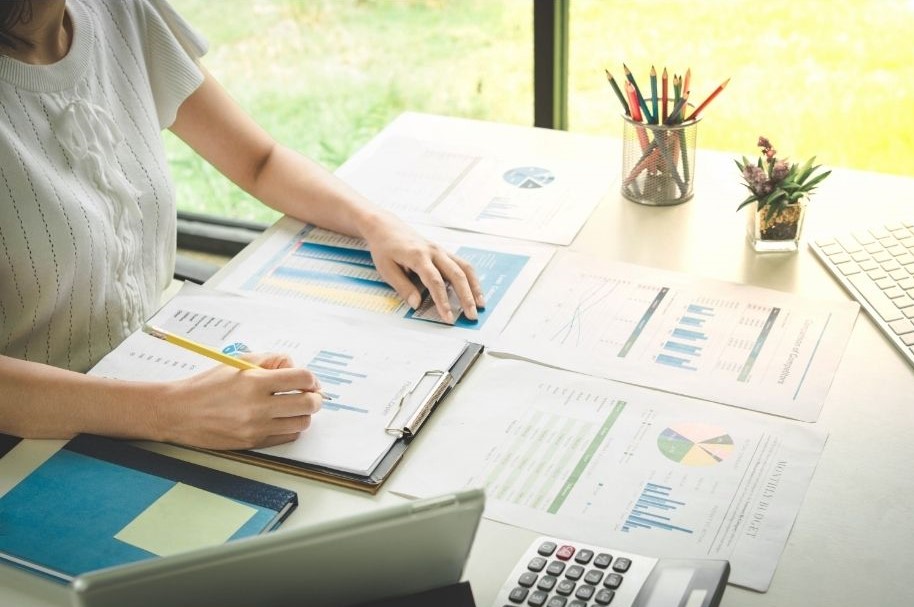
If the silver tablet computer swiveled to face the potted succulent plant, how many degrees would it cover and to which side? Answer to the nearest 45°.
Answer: approximately 90° to its right

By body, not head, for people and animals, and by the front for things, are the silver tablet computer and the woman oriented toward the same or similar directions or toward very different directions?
very different directions

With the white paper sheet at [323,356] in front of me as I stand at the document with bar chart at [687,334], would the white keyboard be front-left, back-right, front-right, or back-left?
back-right

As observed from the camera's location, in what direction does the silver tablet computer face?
facing away from the viewer and to the left of the viewer

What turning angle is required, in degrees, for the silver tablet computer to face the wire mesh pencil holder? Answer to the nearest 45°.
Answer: approximately 90° to its right

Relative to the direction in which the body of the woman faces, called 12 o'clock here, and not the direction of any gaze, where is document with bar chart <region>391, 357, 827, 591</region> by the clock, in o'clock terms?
The document with bar chart is roughly at 12 o'clock from the woman.

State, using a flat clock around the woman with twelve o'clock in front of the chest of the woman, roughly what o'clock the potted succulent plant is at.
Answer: The potted succulent plant is roughly at 11 o'clock from the woman.

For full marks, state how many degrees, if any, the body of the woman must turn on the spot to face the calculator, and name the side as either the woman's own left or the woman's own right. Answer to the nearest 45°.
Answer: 0° — they already face it

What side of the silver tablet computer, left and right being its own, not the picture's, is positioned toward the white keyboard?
right
